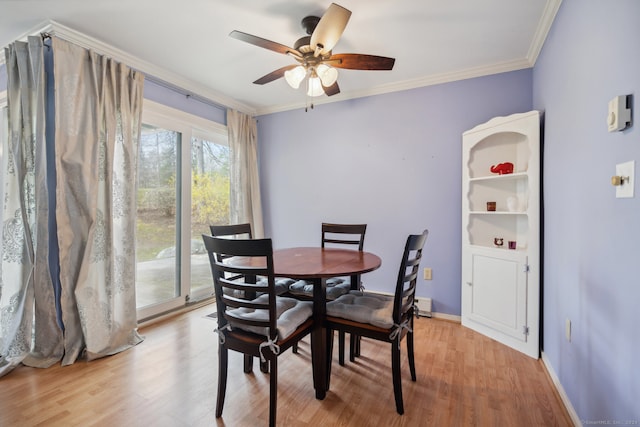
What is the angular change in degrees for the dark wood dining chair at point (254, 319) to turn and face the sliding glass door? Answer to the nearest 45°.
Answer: approximately 90° to its left

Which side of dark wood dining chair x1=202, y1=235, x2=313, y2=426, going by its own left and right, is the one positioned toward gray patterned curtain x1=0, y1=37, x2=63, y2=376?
left

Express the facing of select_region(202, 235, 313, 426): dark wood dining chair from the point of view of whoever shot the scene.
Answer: facing away from the viewer and to the right of the viewer

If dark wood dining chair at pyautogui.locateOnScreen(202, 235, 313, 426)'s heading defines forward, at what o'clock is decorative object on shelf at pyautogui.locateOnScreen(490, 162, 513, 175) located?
The decorative object on shelf is roughly at 1 o'clock from the dark wood dining chair.

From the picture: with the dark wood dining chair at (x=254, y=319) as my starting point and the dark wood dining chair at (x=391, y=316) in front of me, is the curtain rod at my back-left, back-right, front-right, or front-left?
back-left

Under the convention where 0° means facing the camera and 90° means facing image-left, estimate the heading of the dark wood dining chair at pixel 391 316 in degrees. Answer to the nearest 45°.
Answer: approximately 135°

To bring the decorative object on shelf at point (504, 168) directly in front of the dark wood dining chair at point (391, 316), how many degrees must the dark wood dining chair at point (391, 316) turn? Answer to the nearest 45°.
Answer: approximately 90° to its right
